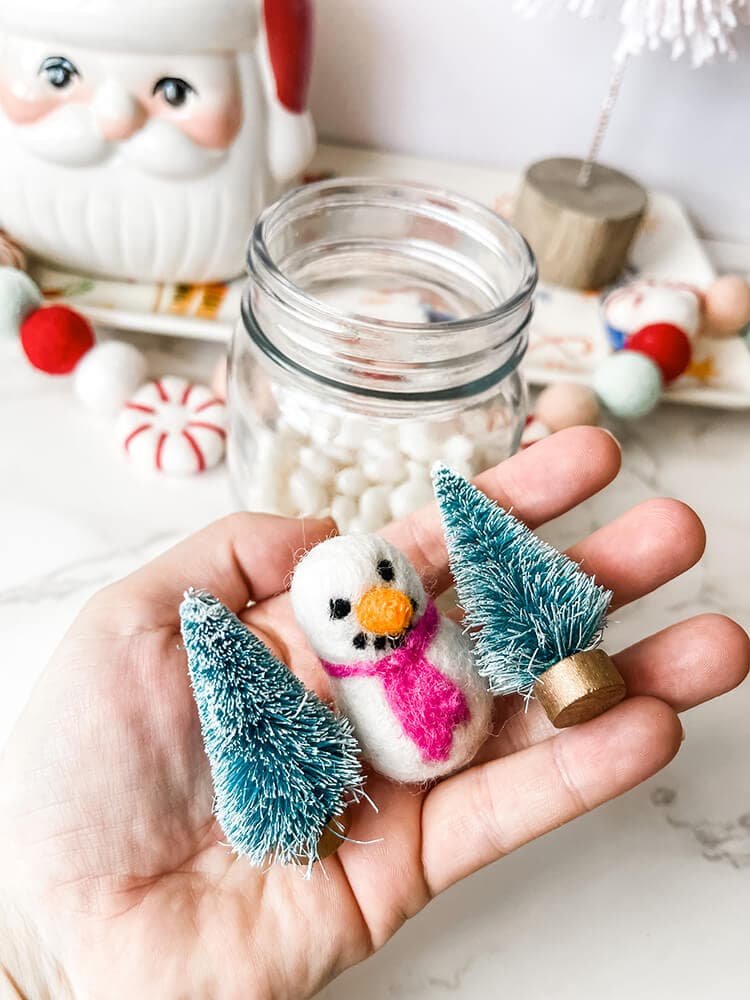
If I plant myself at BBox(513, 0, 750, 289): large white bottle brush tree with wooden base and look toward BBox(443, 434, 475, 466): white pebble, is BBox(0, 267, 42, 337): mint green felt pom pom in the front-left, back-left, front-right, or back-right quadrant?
front-right

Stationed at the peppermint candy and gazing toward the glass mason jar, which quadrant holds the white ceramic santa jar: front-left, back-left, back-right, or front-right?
back-left

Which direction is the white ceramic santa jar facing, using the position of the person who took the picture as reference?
facing the viewer

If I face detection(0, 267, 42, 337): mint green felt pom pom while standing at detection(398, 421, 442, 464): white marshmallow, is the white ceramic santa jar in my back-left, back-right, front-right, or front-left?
front-right
